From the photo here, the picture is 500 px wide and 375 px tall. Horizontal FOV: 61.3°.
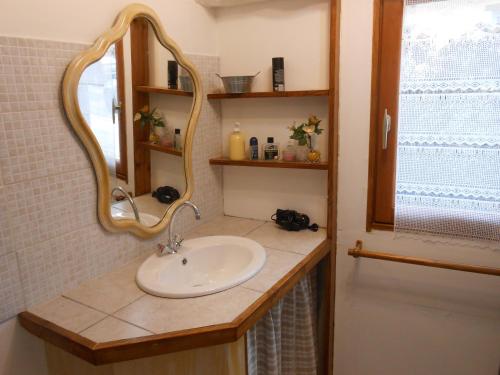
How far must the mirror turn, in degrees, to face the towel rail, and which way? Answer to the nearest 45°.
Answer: approximately 45° to its left

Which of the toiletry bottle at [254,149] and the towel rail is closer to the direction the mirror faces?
the towel rail

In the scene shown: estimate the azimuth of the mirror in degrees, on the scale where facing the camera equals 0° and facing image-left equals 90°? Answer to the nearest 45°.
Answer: approximately 315°

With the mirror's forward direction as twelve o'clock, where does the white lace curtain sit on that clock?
The white lace curtain is roughly at 11 o'clock from the mirror.

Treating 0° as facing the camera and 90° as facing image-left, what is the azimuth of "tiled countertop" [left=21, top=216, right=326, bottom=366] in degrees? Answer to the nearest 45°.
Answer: approximately 315°

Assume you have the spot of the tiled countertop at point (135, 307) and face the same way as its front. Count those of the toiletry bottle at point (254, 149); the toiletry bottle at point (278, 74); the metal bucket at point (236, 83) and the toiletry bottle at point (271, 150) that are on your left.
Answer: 4

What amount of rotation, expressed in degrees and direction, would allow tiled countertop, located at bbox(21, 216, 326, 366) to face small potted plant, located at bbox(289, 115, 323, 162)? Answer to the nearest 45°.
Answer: approximately 90° to its left
